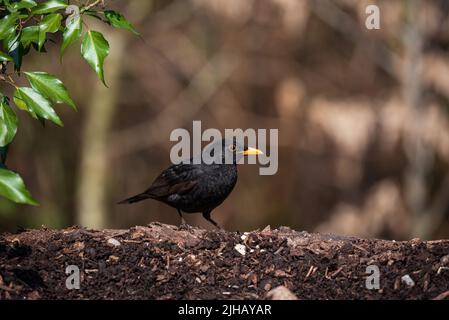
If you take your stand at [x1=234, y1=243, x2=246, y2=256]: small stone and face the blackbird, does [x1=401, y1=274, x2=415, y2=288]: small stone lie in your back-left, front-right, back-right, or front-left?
back-right

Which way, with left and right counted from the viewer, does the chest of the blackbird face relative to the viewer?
facing to the right of the viewer

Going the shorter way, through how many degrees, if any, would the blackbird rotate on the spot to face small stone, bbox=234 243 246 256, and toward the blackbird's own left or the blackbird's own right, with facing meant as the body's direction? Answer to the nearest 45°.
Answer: approximately 90° to the blackbird's own right

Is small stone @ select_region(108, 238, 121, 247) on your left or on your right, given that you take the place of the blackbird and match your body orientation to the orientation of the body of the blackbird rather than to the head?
on your right

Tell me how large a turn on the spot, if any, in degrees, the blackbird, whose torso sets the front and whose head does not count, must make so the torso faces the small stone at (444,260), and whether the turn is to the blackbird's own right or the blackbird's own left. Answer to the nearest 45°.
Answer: approximately 45° to the blackbird's own right
